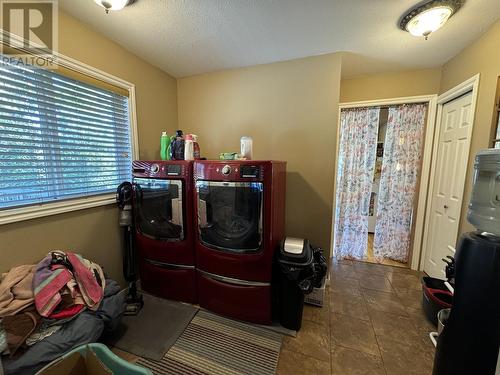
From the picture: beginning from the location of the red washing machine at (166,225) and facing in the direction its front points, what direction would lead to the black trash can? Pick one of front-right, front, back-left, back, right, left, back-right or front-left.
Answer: left

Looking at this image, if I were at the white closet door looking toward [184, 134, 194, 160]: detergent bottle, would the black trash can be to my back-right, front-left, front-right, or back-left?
front-left

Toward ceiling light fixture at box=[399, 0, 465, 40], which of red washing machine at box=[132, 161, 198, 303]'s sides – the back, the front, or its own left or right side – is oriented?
left

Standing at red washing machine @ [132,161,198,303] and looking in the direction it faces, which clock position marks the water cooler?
The water cooler is roughly at 9 o'clock from the red washing machine.

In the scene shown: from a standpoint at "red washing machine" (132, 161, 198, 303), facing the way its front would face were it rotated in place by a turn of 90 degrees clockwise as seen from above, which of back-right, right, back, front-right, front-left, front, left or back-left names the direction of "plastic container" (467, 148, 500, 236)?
back

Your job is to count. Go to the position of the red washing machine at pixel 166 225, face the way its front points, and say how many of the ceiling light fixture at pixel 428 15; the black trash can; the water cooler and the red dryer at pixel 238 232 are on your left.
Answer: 4

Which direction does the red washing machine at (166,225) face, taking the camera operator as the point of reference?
facing the viewer and to the left of the viewer
